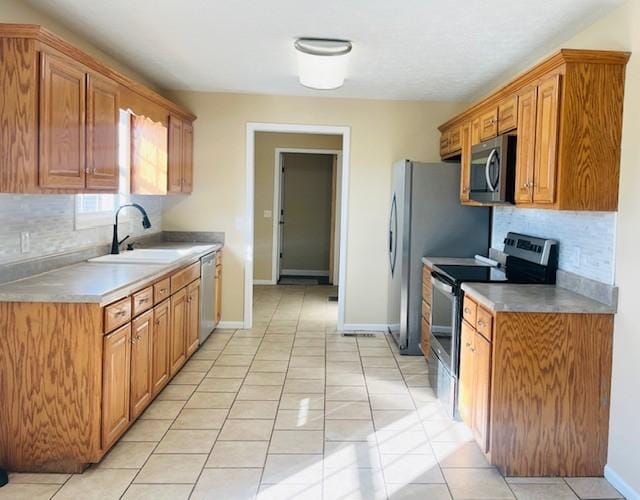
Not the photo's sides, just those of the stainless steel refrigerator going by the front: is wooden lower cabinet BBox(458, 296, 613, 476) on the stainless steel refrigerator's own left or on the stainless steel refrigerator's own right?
on the stainless steel refrigerator's own left

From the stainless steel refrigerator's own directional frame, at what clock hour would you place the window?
The window is roughly at 11 o'clock from the stainless steel refrigerator.

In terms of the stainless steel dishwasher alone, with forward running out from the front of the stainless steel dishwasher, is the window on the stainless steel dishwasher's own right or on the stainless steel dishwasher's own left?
on the stainless steel dishwasher's own right

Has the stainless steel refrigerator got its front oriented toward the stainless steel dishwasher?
yes

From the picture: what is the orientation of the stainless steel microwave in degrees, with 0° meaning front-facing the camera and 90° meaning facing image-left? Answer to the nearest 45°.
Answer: approximately 45°

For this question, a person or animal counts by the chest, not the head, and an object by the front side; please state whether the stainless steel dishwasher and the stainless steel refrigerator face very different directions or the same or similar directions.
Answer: very different directions

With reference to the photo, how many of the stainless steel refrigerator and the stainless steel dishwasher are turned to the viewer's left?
1

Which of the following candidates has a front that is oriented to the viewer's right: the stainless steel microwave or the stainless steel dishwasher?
the stainless steel dishwasher

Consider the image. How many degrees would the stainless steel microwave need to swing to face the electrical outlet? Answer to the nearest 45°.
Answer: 0° — it already faces it

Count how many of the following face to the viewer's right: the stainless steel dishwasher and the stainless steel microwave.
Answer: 1

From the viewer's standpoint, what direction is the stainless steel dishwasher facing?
to the viewer's right

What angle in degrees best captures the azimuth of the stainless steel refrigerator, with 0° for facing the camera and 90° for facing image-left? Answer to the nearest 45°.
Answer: approximately 90°

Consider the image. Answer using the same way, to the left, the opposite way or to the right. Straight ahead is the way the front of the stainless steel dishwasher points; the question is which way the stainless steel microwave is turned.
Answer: the opposite way

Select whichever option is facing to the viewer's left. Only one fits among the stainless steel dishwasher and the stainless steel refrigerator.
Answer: the stainless steel refrigerator
